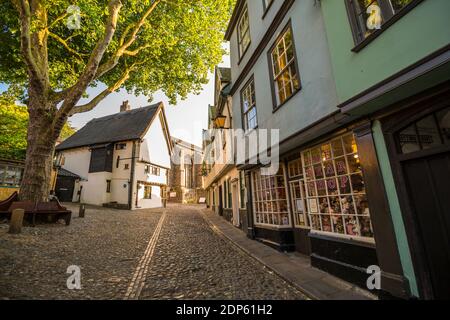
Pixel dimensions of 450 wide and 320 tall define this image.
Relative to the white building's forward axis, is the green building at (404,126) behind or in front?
in front

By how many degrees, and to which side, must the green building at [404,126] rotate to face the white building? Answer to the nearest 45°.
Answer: approximately 45° to its right

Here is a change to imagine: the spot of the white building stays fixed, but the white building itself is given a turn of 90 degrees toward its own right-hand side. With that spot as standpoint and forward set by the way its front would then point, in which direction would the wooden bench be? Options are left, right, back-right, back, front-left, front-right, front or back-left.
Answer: front-left

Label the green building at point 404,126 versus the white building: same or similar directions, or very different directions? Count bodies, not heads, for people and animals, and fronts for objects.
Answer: very different directions

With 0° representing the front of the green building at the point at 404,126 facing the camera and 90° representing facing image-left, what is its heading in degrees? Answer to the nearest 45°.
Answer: approximately 45°

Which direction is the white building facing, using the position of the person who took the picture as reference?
facing the viewer and to the right of the viewer

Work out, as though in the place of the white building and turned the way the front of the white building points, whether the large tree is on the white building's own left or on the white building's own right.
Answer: on the white building's own right

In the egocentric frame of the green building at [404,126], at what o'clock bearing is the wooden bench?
The wooden bench is roughly at 1 o'clock from the green building.

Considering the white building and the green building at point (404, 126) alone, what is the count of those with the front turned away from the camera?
0
